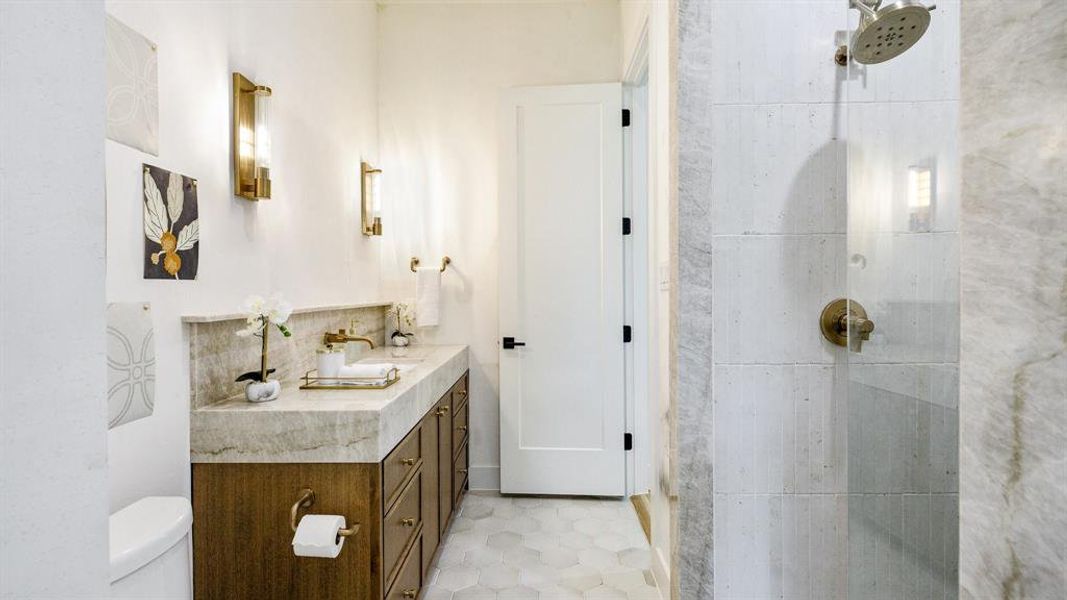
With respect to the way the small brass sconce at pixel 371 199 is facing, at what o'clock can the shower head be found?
The shower head is roughly at 2 o'clock from the small brass sconce.

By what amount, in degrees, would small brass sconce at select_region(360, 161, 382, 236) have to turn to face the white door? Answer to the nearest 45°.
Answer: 0° — it already faces it

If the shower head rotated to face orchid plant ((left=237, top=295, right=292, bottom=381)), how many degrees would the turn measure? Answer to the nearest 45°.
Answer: approximately 135° to its right

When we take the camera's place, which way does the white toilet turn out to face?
facing the viewer and to the right of the viewer

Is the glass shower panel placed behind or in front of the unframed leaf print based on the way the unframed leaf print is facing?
in front

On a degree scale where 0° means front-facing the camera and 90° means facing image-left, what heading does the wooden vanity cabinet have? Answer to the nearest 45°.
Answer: approximately 270°

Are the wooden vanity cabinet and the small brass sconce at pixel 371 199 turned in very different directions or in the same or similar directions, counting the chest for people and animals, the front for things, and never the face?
same or similar directions

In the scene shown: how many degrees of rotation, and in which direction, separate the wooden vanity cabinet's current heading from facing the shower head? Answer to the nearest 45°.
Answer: approximately 45° to its right

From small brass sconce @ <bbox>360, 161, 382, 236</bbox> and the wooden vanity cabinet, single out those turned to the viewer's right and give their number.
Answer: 2

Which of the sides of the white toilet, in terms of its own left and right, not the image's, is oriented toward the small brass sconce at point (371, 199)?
left

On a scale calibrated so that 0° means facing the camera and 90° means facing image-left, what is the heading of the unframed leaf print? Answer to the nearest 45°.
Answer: approximately 315°

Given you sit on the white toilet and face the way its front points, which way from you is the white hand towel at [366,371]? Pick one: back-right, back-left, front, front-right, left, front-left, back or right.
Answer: left

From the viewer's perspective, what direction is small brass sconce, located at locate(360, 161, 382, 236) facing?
to the viewer's right
